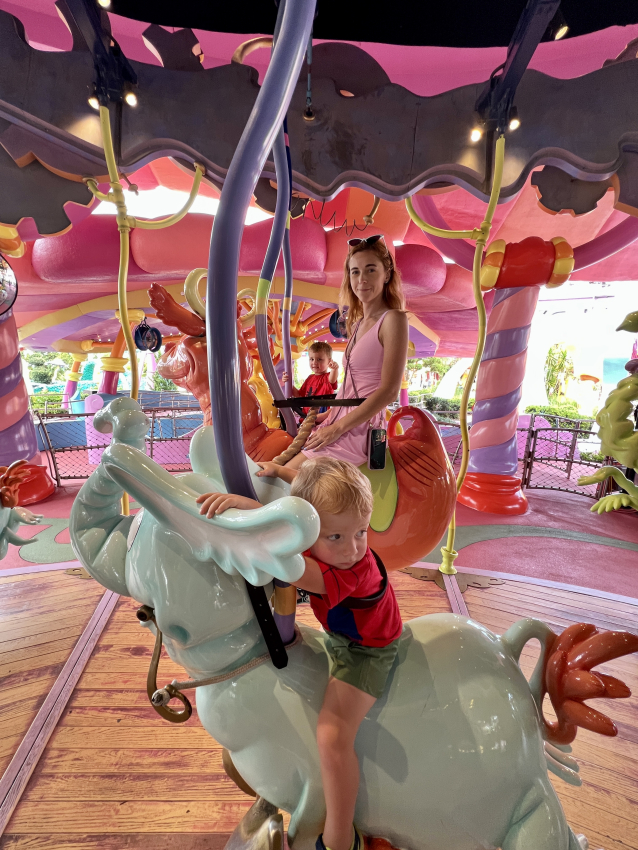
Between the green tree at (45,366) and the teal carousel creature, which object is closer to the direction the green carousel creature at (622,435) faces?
the green tree

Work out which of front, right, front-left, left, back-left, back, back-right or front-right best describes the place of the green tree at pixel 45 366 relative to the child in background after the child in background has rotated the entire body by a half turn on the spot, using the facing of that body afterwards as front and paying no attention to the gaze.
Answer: left

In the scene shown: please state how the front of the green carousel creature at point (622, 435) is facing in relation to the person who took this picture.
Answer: facing to the left of the viewer

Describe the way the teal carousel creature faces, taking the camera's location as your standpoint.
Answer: facing to the left of the viewer

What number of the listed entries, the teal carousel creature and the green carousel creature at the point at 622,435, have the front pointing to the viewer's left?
2

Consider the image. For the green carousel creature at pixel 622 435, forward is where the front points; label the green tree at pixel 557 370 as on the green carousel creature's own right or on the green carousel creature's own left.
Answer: on the green carousel creature's own right

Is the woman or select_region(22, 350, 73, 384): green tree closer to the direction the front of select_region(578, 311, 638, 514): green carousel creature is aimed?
the green tree

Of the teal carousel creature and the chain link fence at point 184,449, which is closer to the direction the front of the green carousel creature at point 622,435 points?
the chain link fence
